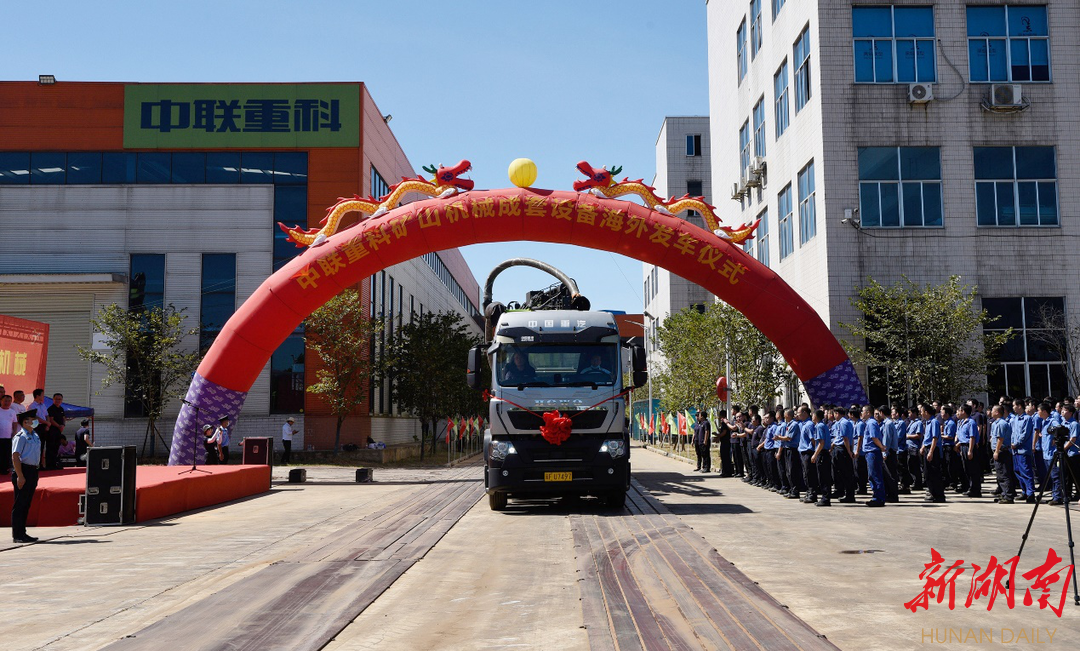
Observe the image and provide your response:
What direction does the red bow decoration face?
toward the camera

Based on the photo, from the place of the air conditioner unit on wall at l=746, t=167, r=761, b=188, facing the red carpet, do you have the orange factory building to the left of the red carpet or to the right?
right

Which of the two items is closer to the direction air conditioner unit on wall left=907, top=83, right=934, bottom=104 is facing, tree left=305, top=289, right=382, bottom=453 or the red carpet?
the red carpet

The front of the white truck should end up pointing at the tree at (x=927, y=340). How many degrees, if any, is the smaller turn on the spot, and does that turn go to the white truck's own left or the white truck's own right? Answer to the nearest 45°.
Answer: approximately 135° to the white truck's own left

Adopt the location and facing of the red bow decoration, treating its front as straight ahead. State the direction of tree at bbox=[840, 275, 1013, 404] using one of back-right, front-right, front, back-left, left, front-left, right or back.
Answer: back-left

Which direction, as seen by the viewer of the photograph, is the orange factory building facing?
facing the viewer

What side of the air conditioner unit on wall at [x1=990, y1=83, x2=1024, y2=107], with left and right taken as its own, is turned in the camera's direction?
front

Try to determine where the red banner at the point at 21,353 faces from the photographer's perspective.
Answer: facing the viewer and to the right of the viewer

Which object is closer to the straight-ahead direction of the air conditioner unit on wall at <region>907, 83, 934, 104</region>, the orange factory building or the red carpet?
the red carpet
